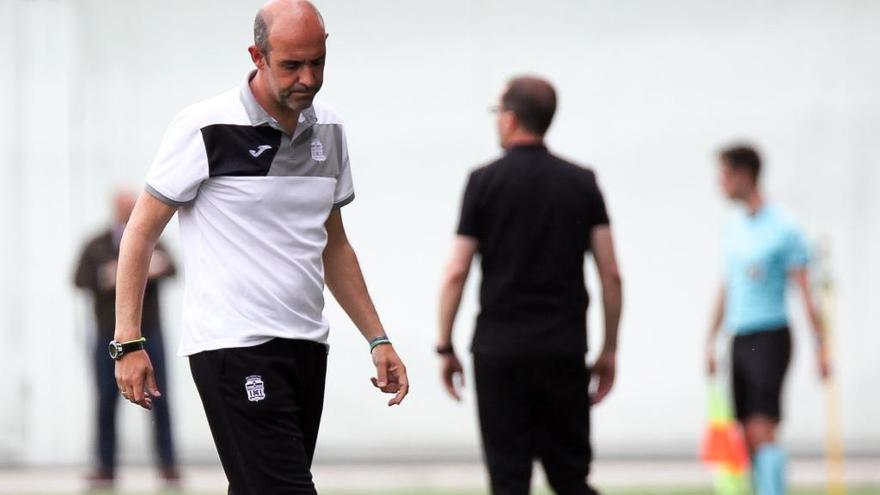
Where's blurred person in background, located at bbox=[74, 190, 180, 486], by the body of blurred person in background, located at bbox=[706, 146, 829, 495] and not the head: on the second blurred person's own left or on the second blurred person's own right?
on the second blurred person's own right

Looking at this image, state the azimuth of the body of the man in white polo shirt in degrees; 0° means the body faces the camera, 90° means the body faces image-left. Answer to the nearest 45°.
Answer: approximately 315°

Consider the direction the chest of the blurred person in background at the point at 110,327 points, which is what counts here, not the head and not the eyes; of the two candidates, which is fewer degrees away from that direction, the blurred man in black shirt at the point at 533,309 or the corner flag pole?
the blurred man in black shirt

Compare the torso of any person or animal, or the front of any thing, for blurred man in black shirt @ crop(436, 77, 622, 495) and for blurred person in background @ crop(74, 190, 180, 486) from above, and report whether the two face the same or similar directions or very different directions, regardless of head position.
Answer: very different directions

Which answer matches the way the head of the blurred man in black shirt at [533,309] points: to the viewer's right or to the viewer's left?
to the viewer's left

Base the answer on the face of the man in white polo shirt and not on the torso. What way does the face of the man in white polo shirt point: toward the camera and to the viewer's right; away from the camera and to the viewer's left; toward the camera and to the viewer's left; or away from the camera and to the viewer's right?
toward the camera and to the viewer's right

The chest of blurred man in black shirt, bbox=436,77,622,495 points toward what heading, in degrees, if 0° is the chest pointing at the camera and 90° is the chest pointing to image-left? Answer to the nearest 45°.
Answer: approximately 180°

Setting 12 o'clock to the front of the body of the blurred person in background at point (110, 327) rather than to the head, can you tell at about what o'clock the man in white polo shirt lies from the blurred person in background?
The man in white polo shirt is roughly at 12 o'clock from the blurred person in background.
